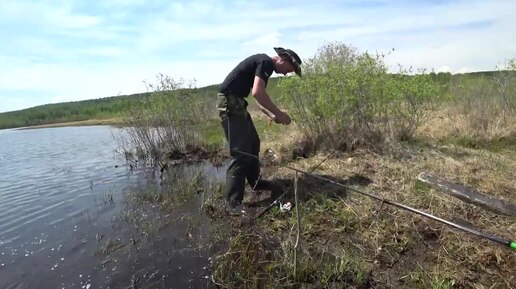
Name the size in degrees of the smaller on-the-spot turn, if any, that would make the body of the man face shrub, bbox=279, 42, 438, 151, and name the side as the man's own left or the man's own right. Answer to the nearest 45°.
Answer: approximately 45° to the man's own left

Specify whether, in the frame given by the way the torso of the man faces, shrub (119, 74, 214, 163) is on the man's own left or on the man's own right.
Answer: on the man's own left

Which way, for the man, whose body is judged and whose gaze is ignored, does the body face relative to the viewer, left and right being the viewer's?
facing to the right of the viewer

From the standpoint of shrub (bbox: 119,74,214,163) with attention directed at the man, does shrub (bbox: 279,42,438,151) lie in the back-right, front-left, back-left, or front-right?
front-left

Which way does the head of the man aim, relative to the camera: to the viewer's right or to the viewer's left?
to the viewer's right
